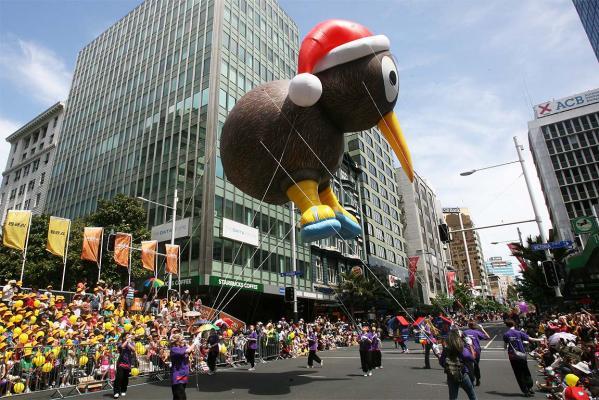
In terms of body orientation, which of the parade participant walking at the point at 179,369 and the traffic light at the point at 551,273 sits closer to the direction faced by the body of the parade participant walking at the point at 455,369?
the traffic light

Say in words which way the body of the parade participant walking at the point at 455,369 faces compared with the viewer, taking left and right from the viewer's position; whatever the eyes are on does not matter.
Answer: facing away from the viewer

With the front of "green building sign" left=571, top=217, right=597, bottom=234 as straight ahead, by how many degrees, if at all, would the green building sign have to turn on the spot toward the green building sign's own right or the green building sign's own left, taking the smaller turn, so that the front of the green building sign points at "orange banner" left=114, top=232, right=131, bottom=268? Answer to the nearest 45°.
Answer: approximately 45° to the green building sign's own right

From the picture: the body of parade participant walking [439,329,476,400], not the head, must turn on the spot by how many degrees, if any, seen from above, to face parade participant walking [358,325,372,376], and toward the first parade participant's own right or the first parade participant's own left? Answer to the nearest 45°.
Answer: approximately 45° to the first parade participant's own left

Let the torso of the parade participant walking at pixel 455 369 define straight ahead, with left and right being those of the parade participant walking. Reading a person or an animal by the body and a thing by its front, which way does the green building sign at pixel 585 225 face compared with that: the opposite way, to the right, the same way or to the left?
the opposite way

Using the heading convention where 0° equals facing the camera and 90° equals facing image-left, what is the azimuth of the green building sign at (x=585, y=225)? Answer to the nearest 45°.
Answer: approximately 0°

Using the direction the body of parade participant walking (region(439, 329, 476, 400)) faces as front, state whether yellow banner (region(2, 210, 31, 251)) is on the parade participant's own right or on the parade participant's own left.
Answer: on the parade participant's own left
